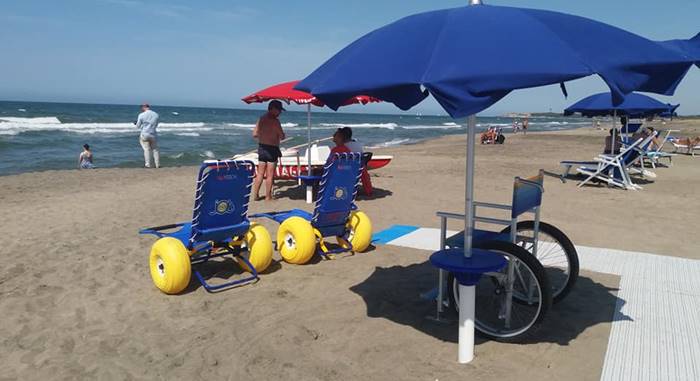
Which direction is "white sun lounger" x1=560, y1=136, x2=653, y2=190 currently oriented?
to the viewer's left

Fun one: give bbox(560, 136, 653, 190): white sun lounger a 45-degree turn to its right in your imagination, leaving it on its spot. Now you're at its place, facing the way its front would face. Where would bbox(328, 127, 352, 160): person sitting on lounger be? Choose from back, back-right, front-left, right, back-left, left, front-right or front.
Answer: left

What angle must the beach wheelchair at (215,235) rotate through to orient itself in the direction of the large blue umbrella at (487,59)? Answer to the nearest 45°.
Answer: approximately 180°

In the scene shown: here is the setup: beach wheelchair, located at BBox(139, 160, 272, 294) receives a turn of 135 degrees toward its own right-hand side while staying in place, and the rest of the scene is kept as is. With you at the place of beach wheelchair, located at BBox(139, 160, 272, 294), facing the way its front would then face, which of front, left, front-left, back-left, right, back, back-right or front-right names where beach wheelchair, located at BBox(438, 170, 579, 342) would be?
front-right
